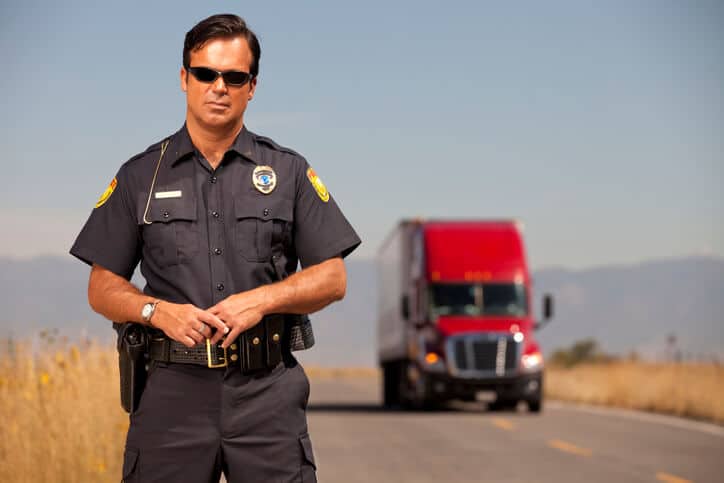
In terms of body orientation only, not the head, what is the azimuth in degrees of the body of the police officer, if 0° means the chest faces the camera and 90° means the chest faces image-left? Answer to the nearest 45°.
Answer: approximately 0°

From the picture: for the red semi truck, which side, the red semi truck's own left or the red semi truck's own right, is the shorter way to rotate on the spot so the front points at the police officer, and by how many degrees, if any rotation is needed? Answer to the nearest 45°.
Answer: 0° — it already faces them

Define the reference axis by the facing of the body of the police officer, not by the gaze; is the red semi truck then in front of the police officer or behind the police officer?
behind

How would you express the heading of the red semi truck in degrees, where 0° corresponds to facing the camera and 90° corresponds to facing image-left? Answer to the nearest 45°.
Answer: approximately 0°

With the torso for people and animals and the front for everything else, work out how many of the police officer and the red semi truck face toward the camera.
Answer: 2
